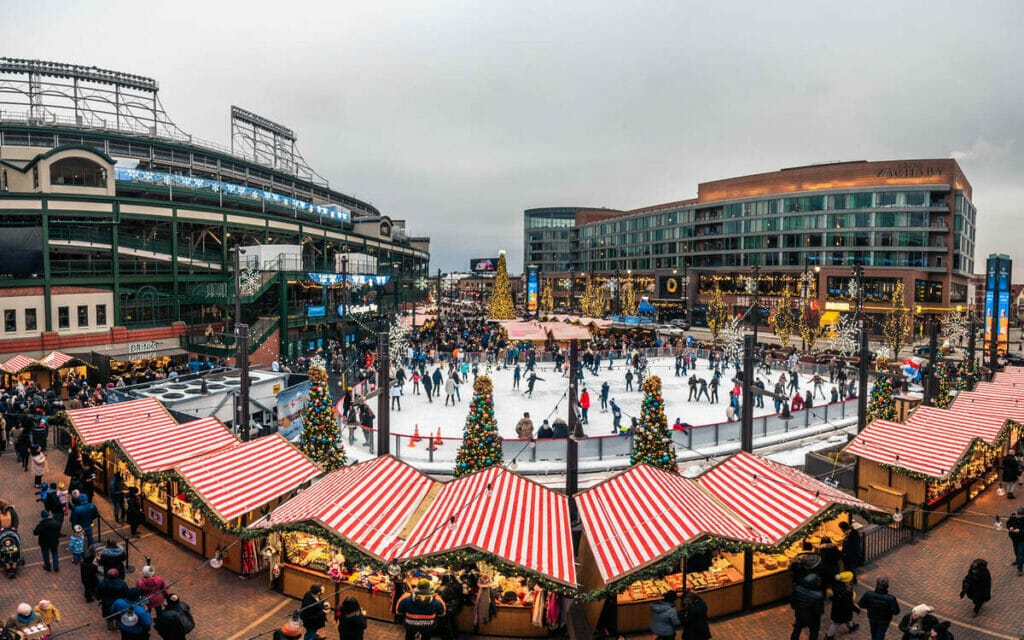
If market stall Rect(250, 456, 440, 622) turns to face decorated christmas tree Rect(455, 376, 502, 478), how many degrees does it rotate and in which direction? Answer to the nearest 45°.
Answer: approximately 180°

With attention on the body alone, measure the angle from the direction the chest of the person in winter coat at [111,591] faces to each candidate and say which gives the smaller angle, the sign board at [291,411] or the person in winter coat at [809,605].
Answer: the sign board

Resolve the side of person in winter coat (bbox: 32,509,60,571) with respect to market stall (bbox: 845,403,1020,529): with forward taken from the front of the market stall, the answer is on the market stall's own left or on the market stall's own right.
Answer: on the market stall's own right

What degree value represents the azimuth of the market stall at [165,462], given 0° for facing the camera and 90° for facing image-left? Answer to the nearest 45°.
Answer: approximately 45°

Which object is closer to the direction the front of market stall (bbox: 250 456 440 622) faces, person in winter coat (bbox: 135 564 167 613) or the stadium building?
the person in winter coat

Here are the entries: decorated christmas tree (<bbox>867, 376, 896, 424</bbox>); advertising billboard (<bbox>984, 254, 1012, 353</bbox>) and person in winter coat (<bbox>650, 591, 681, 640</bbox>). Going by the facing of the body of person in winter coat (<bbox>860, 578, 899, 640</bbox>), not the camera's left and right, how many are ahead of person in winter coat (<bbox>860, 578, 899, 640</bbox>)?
2

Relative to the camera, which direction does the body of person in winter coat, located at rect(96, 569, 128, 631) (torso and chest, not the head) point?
away from the camera

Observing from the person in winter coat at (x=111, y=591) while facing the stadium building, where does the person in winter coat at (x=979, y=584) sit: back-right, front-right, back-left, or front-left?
back-right

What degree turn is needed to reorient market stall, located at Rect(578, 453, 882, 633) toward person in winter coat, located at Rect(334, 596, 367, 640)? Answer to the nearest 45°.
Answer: approximately 90° to its right

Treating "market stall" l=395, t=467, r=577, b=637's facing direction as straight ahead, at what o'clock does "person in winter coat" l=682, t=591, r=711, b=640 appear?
The person in winter coat is roughly at 10 o'clock from the market stall.

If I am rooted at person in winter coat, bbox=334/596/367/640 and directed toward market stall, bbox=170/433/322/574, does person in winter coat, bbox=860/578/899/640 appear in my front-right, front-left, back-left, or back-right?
back-right
